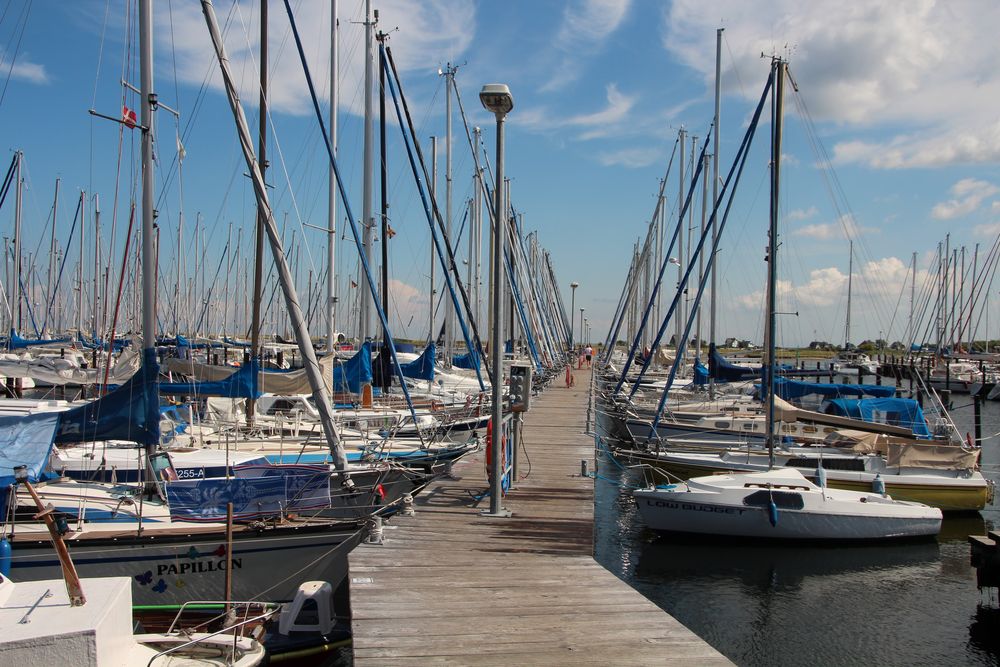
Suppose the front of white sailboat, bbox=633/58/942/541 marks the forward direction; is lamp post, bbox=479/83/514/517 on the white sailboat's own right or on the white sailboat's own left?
on the white sailboat's own left
